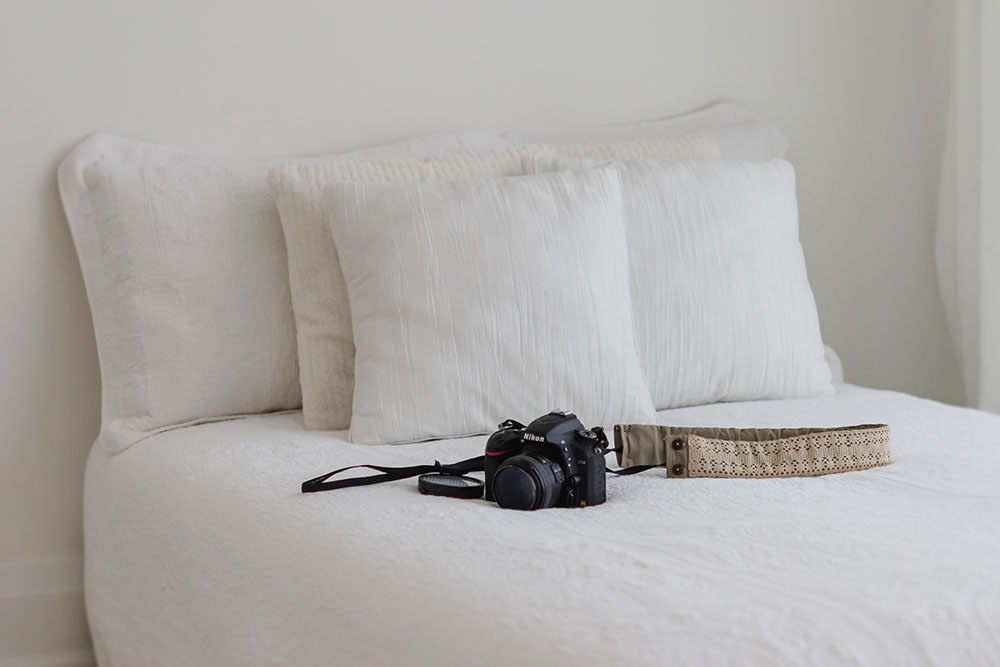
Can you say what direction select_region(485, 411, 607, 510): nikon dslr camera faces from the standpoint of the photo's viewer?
facing the viewer and to the left of the viewer

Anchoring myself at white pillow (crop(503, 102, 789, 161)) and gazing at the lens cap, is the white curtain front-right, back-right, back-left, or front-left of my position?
back-left

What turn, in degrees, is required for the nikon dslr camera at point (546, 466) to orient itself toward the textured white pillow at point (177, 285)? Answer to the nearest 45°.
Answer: approximately 90° to its right

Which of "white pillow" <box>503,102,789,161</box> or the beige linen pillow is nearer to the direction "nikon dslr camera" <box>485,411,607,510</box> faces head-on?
the beige linen pillow

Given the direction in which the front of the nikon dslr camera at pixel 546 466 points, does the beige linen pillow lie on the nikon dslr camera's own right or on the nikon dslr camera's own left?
on the nikon dslr camera's own right

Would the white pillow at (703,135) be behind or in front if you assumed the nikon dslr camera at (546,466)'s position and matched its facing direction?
behind

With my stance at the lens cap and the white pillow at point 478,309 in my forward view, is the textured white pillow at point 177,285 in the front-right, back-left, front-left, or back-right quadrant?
front-left

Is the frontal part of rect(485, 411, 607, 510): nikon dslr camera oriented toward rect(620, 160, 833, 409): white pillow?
no
